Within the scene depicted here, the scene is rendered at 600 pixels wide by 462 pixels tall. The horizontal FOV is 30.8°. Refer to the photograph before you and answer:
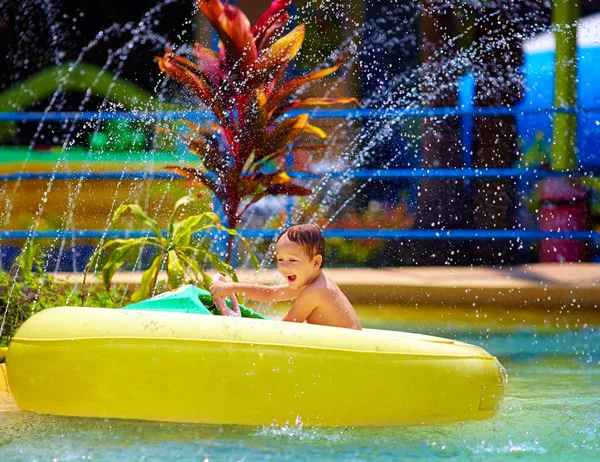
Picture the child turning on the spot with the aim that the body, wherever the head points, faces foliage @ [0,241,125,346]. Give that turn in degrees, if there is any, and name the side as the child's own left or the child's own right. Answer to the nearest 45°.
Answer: approximately 45° to the child's own right

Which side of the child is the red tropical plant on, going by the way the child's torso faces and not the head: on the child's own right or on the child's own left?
on the child's own right

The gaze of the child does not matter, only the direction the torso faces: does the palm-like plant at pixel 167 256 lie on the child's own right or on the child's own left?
on the child's own right

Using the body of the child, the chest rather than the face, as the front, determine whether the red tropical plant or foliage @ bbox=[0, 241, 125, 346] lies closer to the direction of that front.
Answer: the foliage

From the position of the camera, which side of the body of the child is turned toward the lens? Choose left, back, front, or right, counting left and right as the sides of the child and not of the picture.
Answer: left
